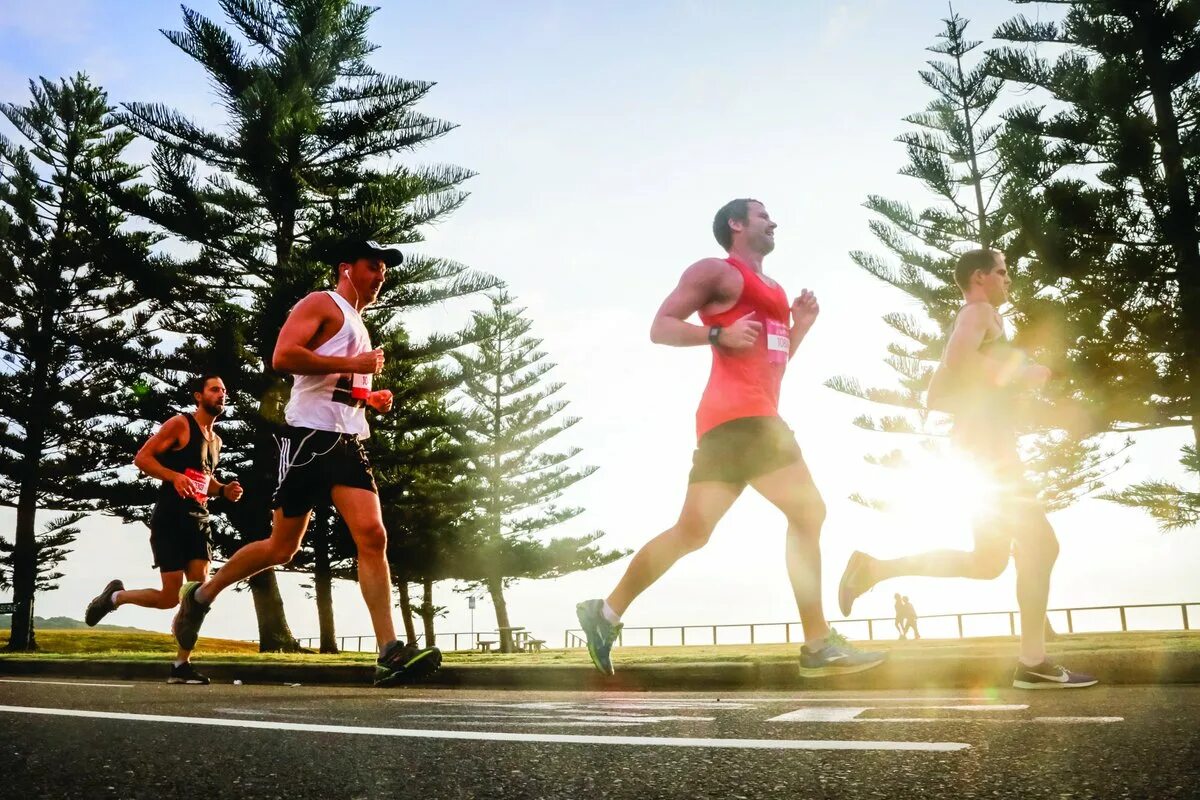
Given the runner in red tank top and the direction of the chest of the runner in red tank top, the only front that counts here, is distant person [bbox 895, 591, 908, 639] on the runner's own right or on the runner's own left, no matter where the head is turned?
on the runner's own left

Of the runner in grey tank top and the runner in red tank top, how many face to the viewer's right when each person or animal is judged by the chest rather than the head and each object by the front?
2

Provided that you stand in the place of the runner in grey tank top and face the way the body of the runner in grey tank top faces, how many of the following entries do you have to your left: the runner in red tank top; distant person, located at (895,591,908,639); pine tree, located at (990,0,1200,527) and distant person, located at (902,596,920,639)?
3

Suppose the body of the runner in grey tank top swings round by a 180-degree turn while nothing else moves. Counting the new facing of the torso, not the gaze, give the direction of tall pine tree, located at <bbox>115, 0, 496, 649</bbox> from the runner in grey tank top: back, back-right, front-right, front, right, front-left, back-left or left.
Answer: front-right

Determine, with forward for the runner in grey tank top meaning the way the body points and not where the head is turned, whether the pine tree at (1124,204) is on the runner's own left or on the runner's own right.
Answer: on the runner's own left

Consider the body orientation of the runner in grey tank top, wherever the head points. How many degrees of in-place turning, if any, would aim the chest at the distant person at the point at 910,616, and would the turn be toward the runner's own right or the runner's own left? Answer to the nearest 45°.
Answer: approximately 90° to the runner's own left

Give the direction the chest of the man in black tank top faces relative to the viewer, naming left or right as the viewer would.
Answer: facing the viewer and to the right of the viewer

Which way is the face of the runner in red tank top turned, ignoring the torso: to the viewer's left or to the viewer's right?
to the viewer's right

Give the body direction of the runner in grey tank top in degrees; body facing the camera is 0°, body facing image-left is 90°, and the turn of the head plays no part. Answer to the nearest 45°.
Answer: approximately 270°

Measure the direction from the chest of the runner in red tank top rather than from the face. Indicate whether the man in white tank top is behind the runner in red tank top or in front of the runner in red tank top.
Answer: behind

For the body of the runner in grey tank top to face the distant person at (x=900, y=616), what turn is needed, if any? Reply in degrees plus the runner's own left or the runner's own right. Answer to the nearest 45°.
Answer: approximately 90° to the runner's own left

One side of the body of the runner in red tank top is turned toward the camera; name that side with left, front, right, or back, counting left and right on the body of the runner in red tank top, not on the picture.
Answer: right

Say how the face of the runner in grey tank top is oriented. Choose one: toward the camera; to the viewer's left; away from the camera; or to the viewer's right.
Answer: to the viewer's right
